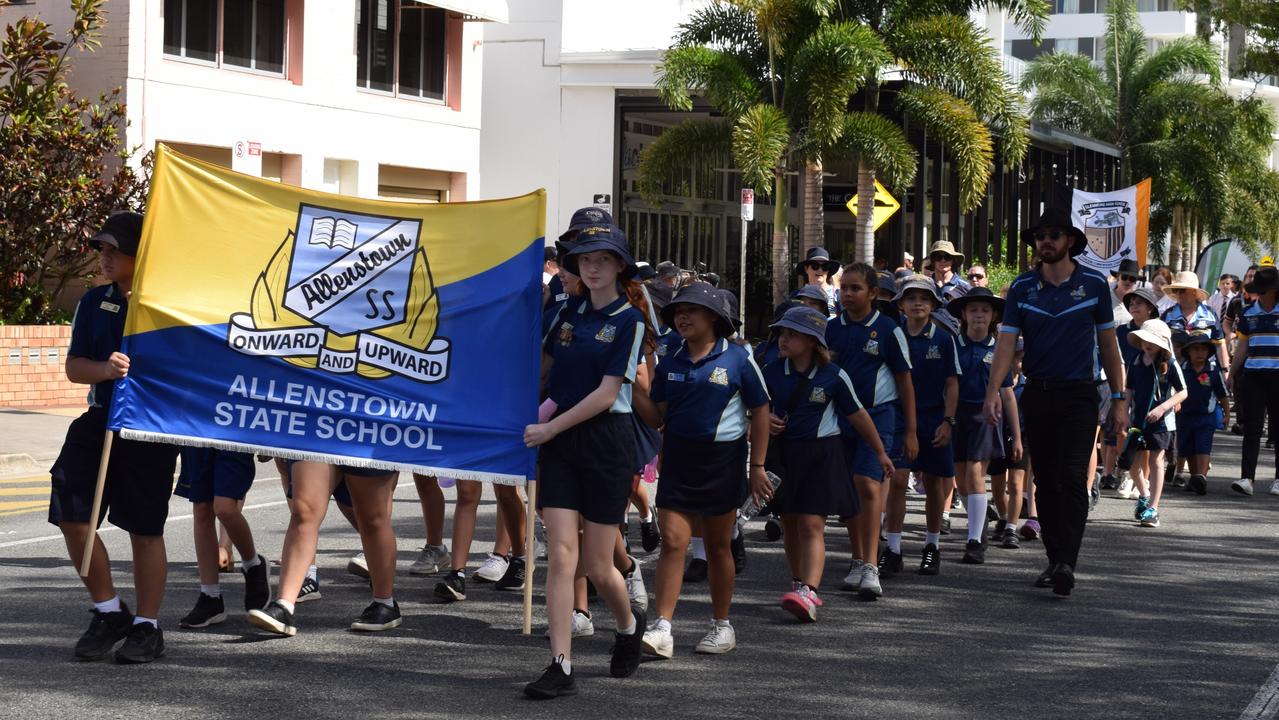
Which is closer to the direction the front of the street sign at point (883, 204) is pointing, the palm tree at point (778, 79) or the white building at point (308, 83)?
the white building

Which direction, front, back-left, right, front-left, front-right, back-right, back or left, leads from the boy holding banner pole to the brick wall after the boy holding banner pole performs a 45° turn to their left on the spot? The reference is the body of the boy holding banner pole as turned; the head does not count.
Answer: back

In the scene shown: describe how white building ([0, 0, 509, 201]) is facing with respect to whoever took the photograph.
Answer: facing the viewer and to the right of the viewer

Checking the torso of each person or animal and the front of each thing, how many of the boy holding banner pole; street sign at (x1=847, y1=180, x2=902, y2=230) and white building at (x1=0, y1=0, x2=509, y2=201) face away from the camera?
0

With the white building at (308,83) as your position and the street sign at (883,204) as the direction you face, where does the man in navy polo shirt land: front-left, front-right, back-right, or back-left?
front-right

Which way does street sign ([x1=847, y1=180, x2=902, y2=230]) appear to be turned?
toward the camera

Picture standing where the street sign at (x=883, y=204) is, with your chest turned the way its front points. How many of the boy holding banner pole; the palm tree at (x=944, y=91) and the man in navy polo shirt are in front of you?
2

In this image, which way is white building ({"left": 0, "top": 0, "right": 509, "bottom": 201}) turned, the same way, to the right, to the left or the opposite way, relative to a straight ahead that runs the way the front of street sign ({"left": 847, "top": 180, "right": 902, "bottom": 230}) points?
to the left

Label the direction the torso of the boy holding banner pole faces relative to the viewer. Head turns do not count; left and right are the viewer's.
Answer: facing the viewer and to the left of the viewer

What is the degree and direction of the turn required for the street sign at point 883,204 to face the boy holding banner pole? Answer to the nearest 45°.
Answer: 0° — it already faces them

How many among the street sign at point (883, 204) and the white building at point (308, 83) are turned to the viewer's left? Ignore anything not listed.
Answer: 0

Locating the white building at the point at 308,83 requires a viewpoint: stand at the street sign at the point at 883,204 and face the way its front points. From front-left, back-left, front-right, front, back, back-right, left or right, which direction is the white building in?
right

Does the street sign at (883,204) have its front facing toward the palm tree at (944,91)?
no
